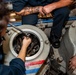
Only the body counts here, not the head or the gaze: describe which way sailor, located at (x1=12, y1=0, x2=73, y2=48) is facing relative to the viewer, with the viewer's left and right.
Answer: facing the viewer
